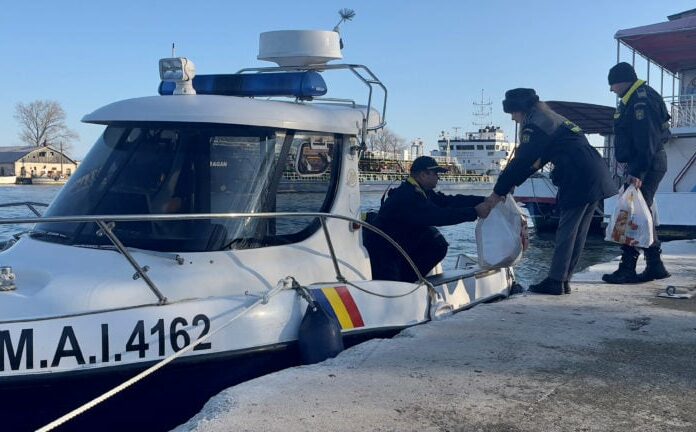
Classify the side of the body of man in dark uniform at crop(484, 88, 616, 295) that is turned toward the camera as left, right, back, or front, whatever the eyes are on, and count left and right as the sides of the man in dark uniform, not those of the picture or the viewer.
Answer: left

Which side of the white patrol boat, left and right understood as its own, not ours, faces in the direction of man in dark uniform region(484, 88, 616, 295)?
back

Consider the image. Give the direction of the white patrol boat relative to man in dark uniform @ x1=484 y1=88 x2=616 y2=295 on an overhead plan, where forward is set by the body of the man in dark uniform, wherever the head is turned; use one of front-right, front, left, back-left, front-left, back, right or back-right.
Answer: front-left

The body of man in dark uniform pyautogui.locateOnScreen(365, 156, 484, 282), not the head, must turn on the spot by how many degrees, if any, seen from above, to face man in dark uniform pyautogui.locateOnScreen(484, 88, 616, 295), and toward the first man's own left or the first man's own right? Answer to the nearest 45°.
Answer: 0° — they already face them

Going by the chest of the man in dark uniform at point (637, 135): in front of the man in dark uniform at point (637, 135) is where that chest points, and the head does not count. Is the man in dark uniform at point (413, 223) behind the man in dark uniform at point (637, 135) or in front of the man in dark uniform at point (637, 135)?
in front

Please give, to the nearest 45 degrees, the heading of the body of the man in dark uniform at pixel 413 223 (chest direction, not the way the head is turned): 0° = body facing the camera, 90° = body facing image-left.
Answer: approximately 270°

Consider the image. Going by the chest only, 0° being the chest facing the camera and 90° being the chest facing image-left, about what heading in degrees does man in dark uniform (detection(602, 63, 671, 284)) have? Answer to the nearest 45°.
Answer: approximately 90°

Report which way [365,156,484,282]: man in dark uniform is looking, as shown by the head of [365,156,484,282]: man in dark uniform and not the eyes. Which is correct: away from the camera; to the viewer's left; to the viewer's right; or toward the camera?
to the viewer's right

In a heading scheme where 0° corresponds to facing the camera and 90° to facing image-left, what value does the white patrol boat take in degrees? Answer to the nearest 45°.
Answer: approximately 45°

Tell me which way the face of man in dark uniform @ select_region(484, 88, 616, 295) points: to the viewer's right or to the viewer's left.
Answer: to the viewer's left

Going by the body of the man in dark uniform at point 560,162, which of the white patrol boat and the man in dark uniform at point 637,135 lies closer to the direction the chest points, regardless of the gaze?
the white patrol boat

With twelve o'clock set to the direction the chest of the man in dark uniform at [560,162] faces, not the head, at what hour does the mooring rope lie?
The mooring rope is roughly at 10 o'clock from the man in dark uniform.

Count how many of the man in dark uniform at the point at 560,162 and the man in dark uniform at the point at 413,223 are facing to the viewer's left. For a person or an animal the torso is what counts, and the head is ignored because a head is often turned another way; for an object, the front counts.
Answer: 1
